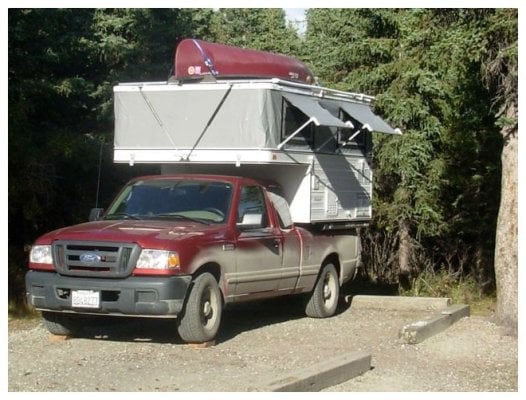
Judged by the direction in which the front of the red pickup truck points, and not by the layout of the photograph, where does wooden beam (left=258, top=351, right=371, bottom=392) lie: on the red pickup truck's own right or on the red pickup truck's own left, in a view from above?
on the red pickup truck's own left

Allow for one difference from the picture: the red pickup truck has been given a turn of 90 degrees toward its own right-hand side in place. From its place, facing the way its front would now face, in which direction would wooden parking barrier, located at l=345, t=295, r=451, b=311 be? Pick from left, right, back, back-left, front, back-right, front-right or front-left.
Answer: right

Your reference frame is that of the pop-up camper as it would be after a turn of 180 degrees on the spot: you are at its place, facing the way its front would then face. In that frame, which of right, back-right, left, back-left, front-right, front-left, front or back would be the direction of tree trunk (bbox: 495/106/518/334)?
front-right

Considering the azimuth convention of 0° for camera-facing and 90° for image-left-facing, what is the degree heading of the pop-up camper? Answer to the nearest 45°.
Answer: approximately 45°

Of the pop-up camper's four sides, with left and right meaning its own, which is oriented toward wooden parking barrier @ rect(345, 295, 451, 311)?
back

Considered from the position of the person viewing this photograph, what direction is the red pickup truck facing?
facing the viewer and to the left of the viewer

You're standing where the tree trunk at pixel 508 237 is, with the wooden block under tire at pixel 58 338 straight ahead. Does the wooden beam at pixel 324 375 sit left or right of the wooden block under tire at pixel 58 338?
left

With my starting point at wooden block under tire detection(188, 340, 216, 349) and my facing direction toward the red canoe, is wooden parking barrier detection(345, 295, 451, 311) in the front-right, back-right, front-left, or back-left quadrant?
front-right

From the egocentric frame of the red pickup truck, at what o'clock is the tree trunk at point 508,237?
The tree trunk is roughly at 7 o'clock from the red pickup truck.

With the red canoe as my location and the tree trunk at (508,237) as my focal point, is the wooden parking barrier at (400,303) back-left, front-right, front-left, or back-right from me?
front-left
